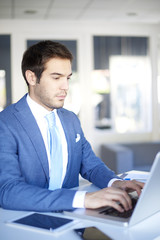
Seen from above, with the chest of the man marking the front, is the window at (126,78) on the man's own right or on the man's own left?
on the man's own left

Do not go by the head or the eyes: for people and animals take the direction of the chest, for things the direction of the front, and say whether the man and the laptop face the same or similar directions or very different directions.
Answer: very different directions

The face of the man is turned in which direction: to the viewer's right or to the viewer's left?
to the viewer's right

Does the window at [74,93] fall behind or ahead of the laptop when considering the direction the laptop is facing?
ahead

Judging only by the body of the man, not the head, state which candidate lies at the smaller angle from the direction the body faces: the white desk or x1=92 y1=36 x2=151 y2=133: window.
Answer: the white desk

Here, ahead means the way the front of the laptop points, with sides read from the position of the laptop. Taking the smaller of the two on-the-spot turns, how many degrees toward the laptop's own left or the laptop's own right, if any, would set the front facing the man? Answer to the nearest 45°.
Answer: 0° — it already faces them

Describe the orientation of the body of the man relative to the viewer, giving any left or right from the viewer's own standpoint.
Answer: facing the viewer and to the right of the viewer

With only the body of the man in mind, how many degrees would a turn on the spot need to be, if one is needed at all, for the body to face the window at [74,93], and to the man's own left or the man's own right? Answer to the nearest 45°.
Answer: approximately 135° to the man's own left

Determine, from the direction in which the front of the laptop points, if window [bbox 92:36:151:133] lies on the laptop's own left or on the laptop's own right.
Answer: on the laptop's own right

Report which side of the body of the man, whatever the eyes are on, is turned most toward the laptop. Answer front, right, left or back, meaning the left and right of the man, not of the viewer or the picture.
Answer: front
